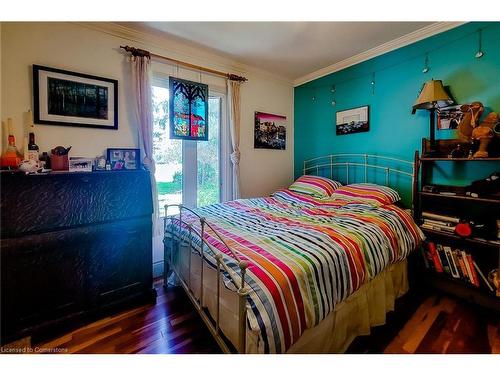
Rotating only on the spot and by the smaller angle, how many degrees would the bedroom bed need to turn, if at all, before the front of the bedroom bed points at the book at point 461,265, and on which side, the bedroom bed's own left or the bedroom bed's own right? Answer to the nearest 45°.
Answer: approximately 180°

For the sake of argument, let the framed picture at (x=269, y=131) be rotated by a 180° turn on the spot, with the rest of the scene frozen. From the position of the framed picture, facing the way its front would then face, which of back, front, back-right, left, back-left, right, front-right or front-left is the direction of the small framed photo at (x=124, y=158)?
left

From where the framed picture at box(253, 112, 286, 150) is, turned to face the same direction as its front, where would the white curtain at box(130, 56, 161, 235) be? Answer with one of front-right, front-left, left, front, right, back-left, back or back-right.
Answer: right

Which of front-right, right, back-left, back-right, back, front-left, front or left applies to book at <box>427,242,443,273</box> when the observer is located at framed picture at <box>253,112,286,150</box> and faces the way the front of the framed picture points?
front

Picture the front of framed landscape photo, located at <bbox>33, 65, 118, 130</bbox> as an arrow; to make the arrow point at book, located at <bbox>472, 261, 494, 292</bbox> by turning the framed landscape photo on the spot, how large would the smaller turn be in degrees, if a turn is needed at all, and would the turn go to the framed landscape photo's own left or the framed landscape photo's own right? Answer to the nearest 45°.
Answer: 0° — it already faces it

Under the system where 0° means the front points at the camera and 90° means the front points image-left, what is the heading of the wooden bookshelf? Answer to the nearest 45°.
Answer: approximately 45°

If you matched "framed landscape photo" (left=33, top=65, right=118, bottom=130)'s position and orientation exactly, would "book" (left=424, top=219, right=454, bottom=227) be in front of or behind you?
in front

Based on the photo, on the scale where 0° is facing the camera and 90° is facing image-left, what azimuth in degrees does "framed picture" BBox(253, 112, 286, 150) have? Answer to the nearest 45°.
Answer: approximately 315°

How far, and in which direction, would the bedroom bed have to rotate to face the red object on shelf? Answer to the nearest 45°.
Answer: approximately 180°

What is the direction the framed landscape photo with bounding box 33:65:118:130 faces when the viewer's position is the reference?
facing the viewer and to the right of the viewer

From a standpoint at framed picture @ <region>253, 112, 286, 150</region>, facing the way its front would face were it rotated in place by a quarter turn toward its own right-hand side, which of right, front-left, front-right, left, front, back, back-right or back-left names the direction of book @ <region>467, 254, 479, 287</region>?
left

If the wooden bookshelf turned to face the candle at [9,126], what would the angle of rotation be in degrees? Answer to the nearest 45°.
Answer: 0° — it already faces it
